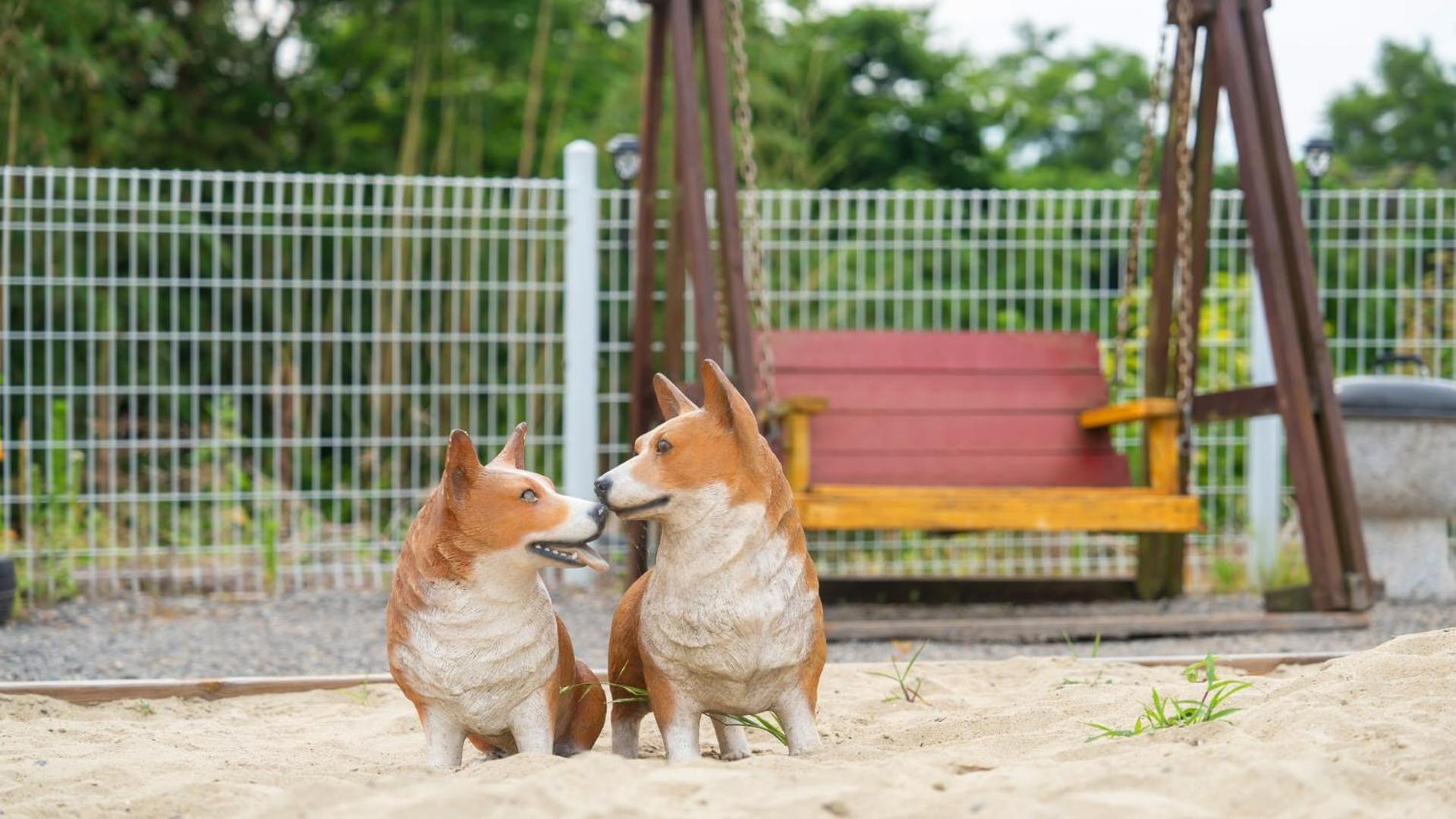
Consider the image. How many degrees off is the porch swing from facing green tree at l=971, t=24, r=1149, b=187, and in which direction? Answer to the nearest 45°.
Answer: approximately 180°

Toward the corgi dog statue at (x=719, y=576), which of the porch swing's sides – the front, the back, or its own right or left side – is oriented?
front

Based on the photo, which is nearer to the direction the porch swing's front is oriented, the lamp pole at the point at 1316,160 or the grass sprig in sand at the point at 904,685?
the grass sprig in sand

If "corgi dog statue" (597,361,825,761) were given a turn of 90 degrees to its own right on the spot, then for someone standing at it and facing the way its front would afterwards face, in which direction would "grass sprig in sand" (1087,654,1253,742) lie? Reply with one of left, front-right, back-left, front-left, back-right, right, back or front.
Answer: back

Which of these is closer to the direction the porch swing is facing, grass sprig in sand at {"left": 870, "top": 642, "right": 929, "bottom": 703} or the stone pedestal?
the grass sprig in sand

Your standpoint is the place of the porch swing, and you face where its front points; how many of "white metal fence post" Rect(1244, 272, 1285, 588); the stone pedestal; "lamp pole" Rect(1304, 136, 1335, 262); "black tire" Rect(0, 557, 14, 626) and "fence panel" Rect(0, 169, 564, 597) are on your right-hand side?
2

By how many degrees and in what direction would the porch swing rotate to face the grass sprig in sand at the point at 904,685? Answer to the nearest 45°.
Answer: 0° — it already faces it

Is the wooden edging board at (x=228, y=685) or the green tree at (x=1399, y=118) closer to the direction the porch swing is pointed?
the wooden edging board

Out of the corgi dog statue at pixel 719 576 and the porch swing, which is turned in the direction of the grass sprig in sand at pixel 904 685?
the porch swing

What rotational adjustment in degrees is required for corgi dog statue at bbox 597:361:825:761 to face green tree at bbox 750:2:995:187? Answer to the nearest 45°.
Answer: approximately 180°

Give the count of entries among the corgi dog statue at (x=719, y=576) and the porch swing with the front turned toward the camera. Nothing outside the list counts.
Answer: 2

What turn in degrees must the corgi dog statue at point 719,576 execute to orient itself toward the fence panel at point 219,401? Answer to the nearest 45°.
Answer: approximately 135° to its right

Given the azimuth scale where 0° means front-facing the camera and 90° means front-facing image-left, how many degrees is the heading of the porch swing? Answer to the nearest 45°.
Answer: approximately 0°
